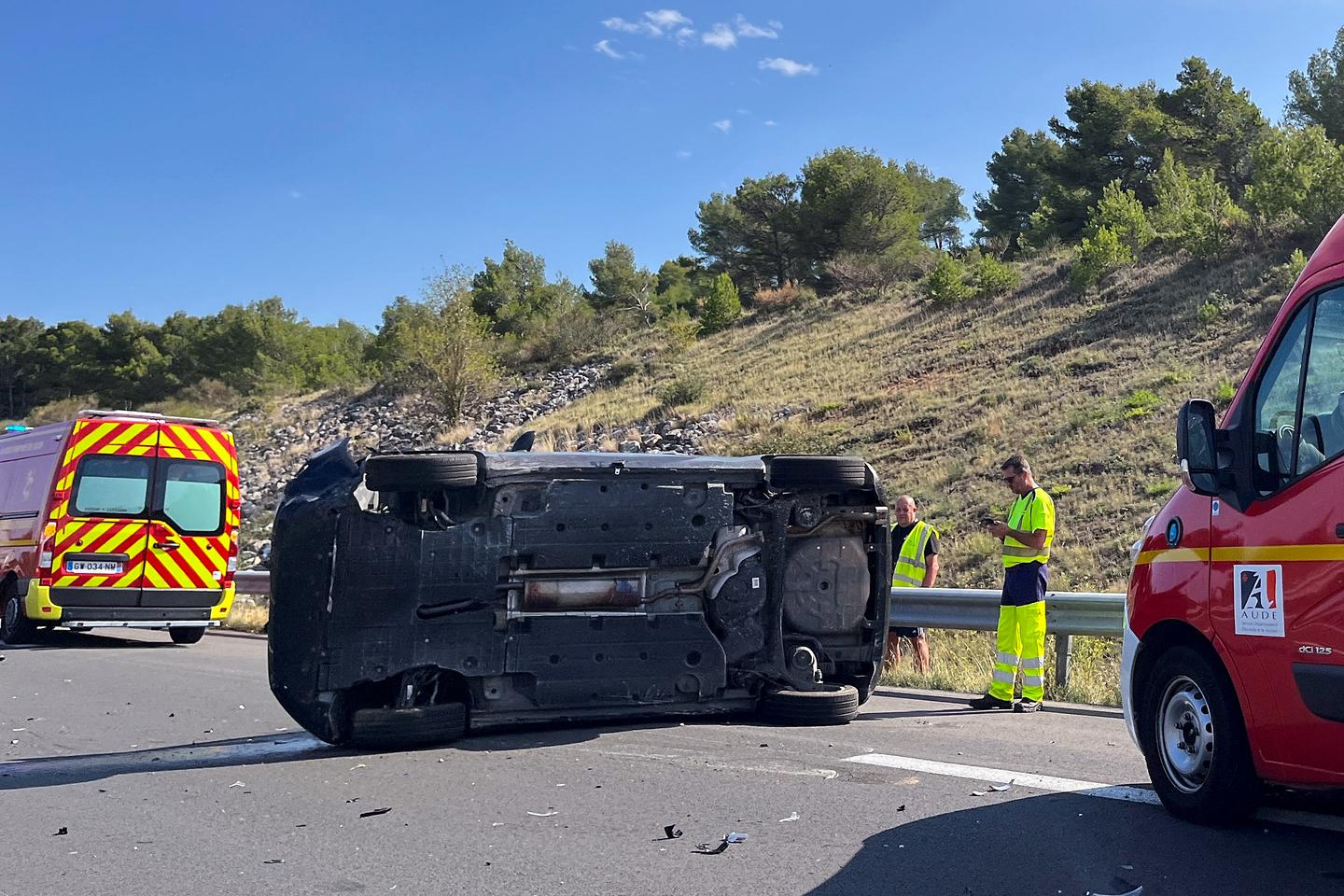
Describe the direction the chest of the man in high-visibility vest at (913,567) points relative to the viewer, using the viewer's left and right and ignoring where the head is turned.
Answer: facing the viewer and to the left of the viewer

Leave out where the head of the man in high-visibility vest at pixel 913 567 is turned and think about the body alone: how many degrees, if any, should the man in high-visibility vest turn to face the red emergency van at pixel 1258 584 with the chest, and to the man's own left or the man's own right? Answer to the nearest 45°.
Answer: approximately 45° to the man's own left

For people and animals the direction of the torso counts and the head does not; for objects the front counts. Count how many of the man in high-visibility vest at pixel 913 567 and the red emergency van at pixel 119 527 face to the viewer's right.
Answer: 0

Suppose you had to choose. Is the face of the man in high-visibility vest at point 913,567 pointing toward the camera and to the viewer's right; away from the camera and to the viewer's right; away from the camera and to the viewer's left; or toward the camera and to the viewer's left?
toward the camera and to the viewer's left

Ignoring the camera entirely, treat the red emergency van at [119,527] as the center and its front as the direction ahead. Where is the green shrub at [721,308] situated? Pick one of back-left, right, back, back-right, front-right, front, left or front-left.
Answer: right

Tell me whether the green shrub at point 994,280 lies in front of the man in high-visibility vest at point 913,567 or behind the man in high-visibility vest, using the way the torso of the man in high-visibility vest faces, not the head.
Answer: behind

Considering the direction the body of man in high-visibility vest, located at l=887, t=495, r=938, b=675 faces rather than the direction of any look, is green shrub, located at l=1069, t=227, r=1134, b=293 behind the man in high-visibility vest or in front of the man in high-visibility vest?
behind

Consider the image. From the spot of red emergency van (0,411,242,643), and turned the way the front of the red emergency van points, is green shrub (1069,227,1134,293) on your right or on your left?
on your right

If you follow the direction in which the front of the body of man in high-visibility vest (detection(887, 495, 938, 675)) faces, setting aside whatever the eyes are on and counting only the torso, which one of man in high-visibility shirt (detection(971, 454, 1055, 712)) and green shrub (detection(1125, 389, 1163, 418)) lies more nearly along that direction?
the man in high-visibility shirt

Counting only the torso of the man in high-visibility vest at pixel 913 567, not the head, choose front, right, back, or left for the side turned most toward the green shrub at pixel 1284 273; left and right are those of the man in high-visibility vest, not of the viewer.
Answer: back

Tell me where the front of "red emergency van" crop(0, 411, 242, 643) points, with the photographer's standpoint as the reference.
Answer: facing away from the viewer and to the left of the viewer
